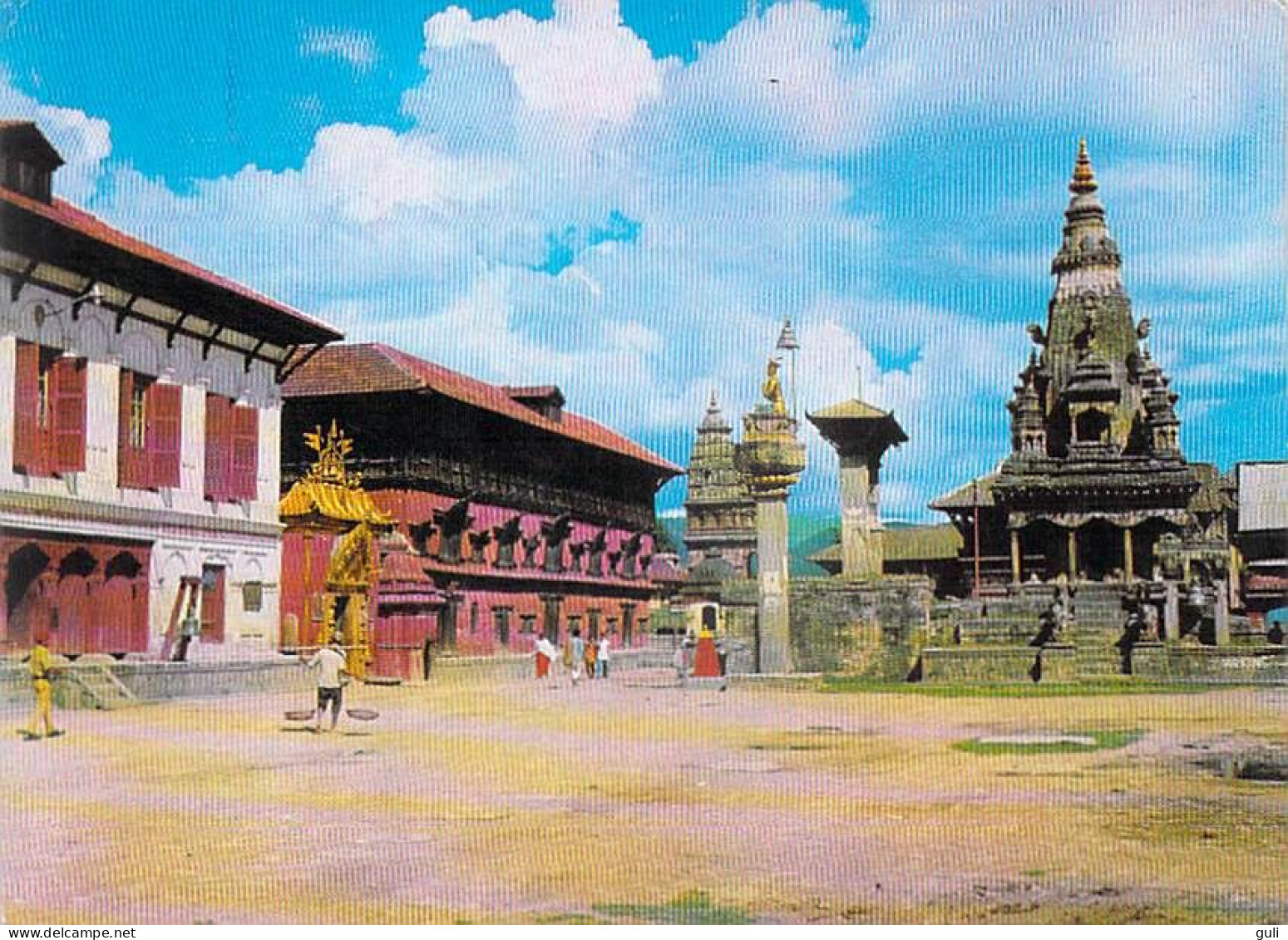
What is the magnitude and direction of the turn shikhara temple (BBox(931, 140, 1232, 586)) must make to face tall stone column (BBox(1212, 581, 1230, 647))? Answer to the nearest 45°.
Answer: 0° — it already faces it

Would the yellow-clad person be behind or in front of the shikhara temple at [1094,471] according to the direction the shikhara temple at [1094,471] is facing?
in front

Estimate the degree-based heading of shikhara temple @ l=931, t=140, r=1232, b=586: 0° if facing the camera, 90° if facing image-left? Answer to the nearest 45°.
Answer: approximately 0°

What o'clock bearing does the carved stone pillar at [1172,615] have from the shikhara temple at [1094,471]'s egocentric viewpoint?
The carved stone pillar is roughly at 12 o'clock from the shikhara temple.

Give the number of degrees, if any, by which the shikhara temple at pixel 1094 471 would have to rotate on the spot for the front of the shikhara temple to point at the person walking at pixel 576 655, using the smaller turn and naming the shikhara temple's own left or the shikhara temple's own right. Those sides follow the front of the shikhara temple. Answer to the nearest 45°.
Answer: approximately 45° to the shikhara temple's own right
